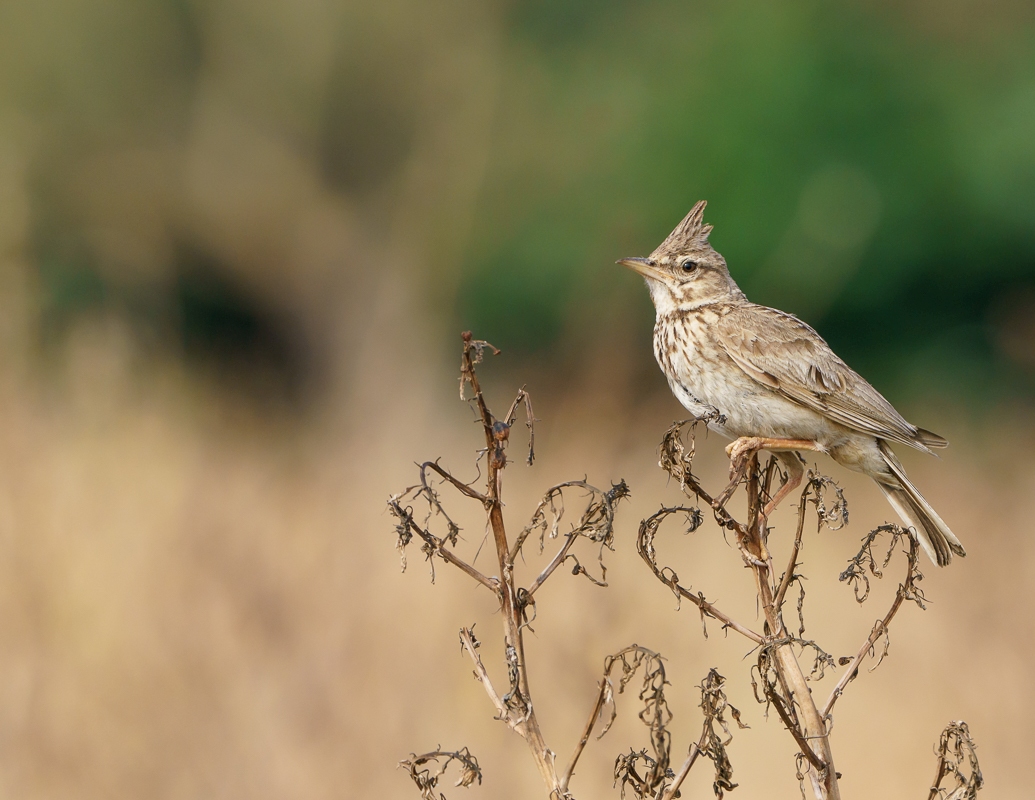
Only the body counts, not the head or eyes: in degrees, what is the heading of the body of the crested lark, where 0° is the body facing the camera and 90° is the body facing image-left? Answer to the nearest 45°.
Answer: approximately 90°
